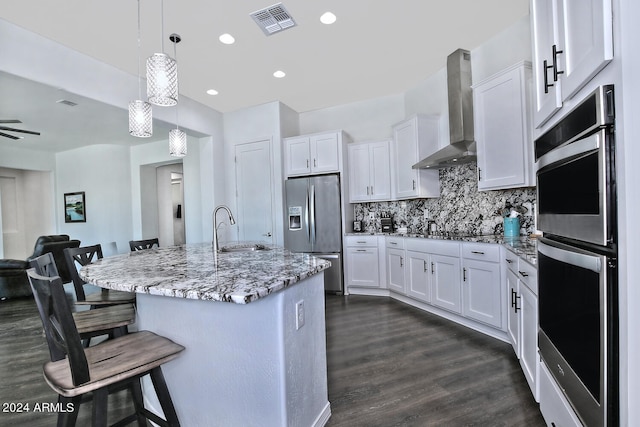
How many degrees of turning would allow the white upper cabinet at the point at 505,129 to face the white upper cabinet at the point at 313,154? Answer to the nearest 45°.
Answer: approximately 45° to its right

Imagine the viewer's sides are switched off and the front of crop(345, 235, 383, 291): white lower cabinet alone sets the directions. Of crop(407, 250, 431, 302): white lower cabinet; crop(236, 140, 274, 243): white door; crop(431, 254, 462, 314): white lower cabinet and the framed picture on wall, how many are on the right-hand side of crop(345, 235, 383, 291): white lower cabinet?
2

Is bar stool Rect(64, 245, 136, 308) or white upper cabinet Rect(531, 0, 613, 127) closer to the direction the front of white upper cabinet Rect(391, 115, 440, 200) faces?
the bar stool

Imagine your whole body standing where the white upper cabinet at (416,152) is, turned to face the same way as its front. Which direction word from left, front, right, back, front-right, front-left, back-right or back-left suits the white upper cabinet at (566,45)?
front-left

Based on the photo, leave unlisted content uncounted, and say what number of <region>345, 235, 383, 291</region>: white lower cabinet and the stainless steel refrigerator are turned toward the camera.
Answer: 2

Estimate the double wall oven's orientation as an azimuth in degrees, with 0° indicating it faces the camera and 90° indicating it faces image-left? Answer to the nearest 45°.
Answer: approximately 45°

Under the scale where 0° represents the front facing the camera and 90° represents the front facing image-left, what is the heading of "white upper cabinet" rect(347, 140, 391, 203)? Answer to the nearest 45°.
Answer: approximately 0°
